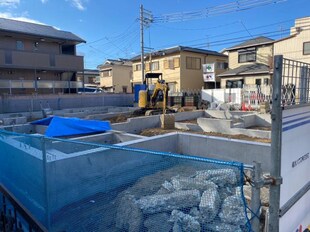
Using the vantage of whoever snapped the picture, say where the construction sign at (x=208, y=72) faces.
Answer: facing the viewer

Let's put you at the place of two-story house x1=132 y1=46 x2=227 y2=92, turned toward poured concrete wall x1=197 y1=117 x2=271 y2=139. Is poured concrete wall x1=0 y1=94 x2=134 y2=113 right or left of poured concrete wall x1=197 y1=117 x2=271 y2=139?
right

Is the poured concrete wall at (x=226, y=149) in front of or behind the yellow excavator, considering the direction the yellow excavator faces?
in front

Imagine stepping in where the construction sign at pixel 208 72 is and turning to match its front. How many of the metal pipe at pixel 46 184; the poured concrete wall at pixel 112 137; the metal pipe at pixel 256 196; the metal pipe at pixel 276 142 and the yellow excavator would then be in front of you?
5

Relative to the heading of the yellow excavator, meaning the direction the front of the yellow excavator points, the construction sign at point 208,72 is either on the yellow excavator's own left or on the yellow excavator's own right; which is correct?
on the yellow excavator's own left

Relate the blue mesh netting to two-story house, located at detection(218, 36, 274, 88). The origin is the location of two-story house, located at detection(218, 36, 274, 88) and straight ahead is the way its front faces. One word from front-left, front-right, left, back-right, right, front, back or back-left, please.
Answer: front

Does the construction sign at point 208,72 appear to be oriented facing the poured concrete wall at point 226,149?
yes

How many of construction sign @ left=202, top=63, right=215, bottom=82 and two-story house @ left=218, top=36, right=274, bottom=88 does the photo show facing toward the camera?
2

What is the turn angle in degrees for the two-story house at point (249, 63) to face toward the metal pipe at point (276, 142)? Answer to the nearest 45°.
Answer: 0° — it already faces it

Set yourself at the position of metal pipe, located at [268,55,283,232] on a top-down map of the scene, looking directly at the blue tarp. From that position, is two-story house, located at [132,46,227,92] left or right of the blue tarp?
right

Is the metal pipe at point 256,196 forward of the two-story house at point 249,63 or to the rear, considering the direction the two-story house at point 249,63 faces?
forward

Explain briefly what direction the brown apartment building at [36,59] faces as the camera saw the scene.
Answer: facing the viewer and to the right of the viewer

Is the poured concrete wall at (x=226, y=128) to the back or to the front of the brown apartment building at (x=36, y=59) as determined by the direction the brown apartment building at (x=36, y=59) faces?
to the front

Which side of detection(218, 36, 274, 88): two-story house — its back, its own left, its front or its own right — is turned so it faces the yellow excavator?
front

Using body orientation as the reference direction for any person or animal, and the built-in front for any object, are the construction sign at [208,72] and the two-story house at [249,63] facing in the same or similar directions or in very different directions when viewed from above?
same or similar directions

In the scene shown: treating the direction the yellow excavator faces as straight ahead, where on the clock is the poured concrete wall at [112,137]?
The poured concrete wall is roughly at 2 o'clock from the yellow excavator.

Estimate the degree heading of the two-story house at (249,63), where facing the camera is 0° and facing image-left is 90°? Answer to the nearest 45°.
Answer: approximately 0°
